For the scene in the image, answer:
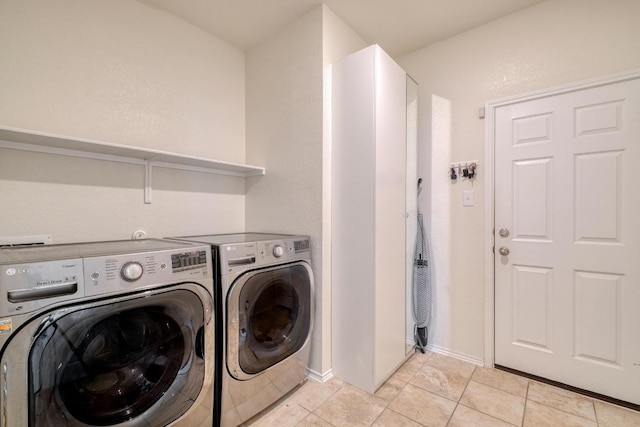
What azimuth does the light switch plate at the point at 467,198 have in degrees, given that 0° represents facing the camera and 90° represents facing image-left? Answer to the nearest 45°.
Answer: approximately 0°

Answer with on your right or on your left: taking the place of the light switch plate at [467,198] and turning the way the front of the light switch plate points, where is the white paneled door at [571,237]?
on your left
